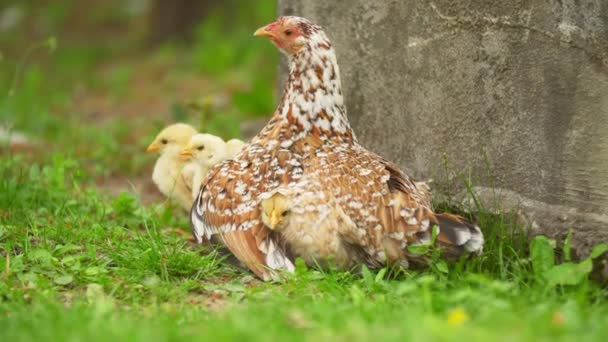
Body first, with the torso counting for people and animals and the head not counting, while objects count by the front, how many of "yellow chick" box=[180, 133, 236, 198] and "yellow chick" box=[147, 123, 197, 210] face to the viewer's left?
2

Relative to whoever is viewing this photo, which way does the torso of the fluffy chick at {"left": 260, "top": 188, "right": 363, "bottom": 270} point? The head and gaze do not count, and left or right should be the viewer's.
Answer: facing the viewer and to the left of the viewer

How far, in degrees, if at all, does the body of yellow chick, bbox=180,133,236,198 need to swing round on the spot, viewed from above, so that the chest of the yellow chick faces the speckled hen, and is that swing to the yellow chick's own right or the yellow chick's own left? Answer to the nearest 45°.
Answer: approximately 135° to the yellow chick's own left

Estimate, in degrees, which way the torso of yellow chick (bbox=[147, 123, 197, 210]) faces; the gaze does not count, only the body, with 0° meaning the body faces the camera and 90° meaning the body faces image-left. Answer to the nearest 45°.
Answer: approximately 90°

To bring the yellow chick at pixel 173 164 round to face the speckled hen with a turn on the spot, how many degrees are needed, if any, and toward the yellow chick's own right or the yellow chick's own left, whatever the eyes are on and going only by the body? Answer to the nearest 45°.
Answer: approximately 135° to the yellow chick's own left

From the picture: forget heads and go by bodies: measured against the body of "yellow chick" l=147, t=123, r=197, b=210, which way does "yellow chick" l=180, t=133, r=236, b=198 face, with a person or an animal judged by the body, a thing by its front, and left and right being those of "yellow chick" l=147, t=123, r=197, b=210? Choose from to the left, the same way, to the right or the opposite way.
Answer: the same way

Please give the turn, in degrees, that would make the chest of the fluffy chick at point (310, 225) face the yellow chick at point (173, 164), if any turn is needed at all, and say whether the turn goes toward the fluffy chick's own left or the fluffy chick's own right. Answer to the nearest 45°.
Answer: approximately 90° to the fluffy chick's own right

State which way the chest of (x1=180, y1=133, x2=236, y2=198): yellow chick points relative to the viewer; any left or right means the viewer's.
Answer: facing to the left of the viewer
